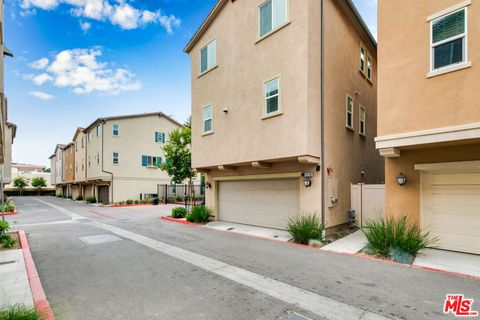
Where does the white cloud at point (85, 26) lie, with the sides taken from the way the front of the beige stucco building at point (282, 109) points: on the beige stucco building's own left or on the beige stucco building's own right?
on the beige stucco building's own right

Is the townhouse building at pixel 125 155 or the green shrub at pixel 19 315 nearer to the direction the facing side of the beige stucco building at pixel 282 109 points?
the green shrub

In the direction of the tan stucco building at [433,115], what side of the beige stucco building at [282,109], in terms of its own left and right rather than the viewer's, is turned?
left

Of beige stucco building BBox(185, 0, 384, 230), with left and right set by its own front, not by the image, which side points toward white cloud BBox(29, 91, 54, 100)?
right

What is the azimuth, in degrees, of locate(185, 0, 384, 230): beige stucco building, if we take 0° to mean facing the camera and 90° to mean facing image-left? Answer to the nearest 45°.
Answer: approximately 45°

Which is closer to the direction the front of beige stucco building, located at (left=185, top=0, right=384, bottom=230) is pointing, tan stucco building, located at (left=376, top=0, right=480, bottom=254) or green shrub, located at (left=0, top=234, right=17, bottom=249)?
the green shrub
